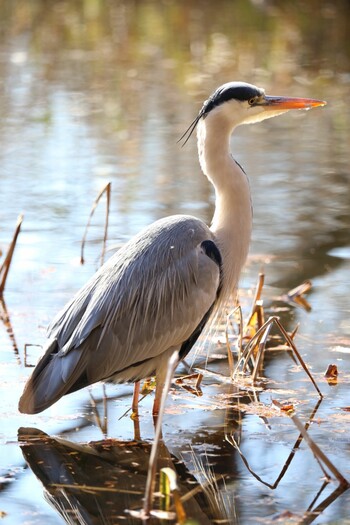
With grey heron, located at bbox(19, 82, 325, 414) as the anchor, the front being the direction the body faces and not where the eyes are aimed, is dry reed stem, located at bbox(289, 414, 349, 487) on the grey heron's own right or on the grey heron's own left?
on the grey heron's own right

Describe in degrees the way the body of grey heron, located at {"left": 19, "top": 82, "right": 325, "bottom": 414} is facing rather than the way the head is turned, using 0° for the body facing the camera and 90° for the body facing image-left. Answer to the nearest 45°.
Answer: approximately 270°

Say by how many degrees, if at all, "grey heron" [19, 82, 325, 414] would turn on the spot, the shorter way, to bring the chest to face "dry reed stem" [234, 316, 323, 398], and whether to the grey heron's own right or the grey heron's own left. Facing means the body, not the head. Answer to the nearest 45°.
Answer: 0° — it already faces it

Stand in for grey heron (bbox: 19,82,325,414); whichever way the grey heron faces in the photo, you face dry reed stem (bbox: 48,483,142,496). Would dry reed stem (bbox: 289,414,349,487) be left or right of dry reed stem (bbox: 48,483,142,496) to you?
left

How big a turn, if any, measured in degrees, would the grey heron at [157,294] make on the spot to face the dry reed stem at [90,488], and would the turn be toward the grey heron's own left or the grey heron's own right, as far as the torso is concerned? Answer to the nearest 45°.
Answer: approximately 90° to the grey heron's own right

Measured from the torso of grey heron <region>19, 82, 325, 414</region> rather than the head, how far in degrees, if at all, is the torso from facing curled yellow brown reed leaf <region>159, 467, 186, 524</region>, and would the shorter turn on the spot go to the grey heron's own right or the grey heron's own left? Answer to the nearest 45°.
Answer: approximately 90° to the grey heron's own right
